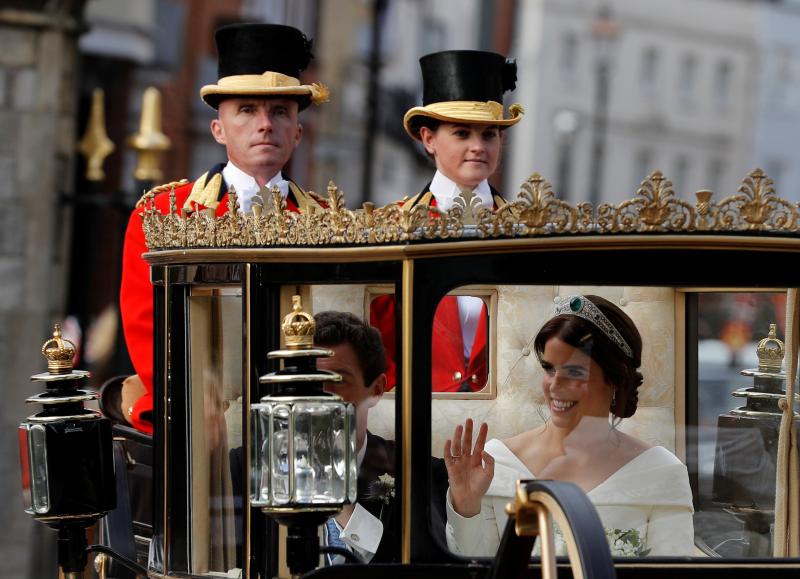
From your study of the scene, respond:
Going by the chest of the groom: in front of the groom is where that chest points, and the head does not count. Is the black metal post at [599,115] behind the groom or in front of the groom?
behind

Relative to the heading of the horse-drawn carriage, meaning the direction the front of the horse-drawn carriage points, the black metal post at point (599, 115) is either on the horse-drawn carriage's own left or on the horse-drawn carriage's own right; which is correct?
on the horse-drawn carriage's own left

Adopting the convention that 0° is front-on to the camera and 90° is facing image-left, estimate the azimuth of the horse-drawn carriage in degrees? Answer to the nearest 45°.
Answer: approximately 315°
